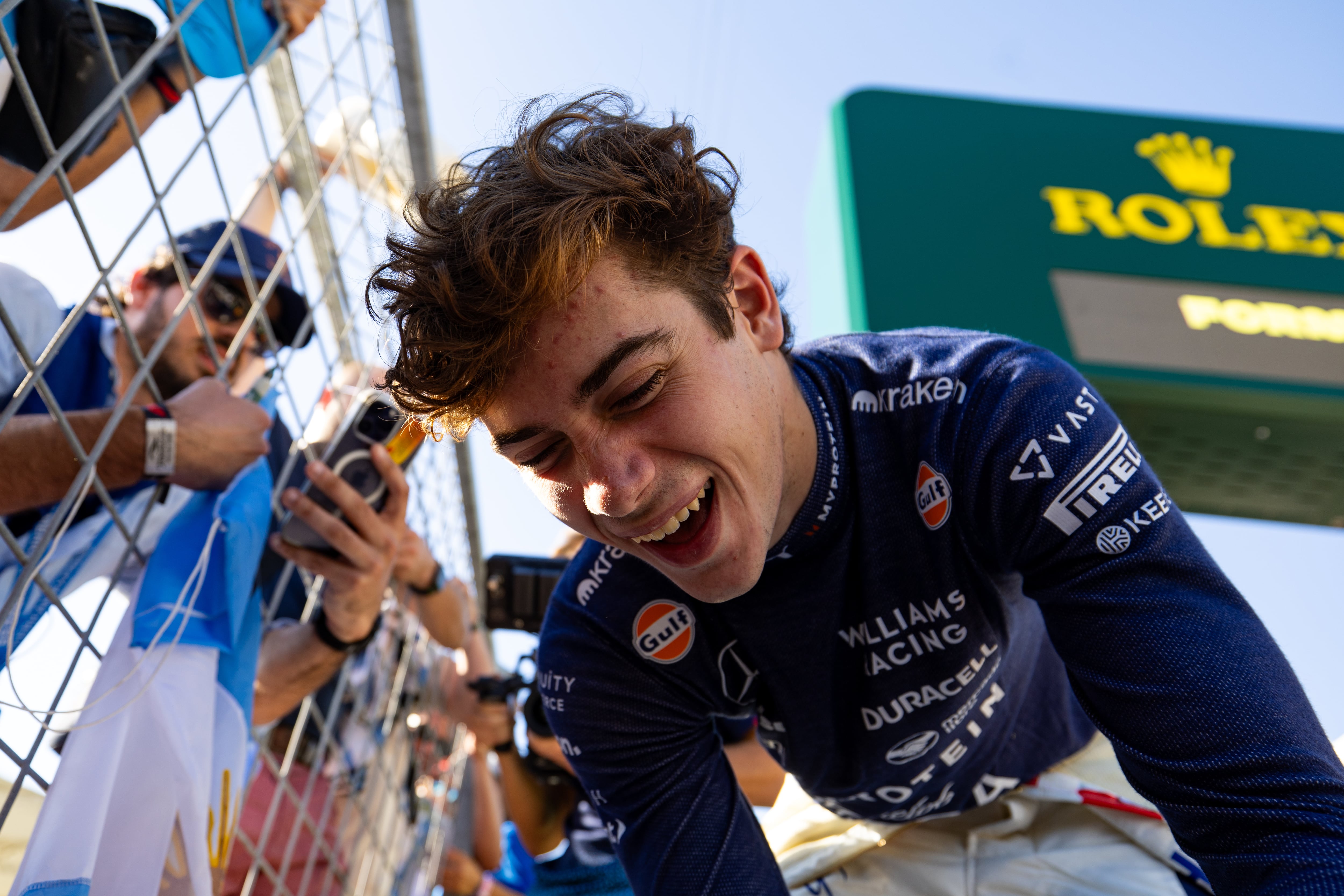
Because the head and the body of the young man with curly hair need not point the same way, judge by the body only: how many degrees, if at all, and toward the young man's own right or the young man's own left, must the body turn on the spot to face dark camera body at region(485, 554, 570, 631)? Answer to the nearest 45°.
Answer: approximately 90° to the young man's own right

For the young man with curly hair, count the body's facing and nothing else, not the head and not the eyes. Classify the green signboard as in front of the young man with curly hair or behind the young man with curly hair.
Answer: behind

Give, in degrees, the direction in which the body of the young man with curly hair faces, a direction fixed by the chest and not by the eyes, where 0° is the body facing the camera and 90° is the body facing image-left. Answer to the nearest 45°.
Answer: approximately 45°

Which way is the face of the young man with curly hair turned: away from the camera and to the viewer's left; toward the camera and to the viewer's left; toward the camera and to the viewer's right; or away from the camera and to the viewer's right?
toward the camera and to the viewer's left
